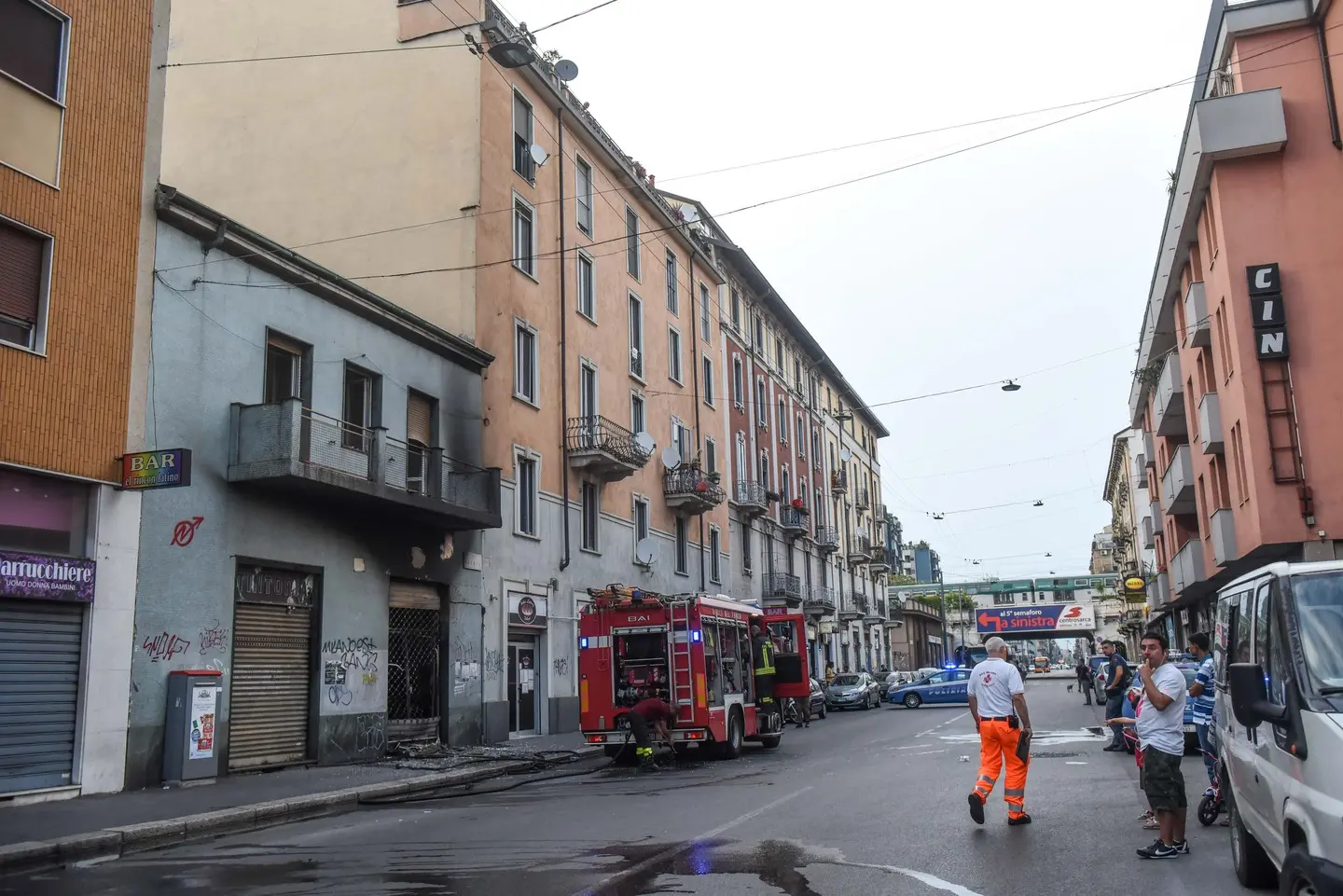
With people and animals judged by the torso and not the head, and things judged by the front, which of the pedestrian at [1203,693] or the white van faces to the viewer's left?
the pedestrian

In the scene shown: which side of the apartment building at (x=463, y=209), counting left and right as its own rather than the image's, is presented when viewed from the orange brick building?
right

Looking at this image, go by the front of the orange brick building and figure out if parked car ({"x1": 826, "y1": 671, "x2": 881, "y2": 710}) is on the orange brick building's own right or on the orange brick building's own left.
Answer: on the orange brick building's own left

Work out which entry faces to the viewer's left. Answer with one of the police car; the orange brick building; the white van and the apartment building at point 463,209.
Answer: the police car

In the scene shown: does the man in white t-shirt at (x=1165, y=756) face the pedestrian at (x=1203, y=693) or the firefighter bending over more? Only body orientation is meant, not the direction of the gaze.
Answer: the firefighter bending over

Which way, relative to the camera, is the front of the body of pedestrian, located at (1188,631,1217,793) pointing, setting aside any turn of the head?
to the viewer's left

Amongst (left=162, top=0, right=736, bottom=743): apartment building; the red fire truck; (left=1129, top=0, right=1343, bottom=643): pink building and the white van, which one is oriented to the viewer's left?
the pink building
